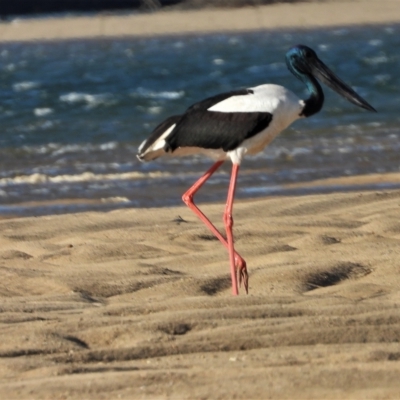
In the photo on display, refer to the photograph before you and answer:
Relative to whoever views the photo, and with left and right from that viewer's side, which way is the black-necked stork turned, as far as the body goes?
facing to the right of the viewer
